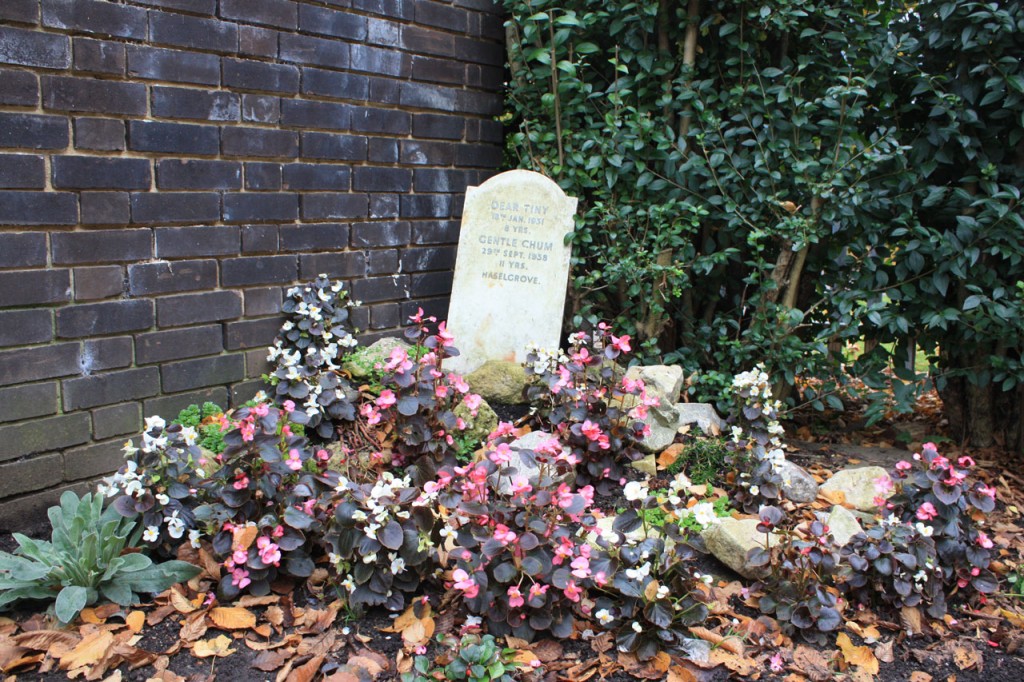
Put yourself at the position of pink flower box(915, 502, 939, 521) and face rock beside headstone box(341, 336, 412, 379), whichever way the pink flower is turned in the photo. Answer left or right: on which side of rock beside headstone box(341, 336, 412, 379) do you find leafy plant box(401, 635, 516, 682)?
left

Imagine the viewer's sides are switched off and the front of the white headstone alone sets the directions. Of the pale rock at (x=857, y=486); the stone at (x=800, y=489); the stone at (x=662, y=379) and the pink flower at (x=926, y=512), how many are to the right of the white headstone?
0

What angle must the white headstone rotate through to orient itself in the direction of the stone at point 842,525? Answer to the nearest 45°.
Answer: approximately 45° to its left

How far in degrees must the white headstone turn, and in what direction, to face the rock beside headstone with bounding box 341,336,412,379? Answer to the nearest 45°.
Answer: approximately 45° to its right

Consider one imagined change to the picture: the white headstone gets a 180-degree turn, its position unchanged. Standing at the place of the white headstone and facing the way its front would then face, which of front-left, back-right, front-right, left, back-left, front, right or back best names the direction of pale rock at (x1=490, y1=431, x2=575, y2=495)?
back

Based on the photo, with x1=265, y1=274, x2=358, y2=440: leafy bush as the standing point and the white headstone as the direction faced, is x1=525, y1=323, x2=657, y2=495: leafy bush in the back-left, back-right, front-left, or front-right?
front-right

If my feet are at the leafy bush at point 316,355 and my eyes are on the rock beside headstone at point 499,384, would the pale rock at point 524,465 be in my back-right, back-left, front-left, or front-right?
front-right

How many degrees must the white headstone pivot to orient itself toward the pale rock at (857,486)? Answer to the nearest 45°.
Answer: approximately 45° to its left

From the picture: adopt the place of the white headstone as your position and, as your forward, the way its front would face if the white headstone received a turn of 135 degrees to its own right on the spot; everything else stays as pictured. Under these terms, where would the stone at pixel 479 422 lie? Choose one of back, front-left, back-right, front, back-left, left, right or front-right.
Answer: back-left

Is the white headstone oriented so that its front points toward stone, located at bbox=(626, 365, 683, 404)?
no

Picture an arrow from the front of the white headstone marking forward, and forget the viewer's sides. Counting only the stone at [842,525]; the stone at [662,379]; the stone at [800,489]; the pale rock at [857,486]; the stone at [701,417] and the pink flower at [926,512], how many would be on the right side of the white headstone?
0

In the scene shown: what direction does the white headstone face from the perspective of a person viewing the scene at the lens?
facing the viewer

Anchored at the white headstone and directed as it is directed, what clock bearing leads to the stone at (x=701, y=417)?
The stone is roughly at 10 o'clock from the white headstone.

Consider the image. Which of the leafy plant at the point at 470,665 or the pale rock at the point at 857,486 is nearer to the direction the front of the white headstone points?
the leafy plant

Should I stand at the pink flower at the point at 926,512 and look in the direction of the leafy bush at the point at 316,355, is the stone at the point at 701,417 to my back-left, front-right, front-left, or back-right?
front-right

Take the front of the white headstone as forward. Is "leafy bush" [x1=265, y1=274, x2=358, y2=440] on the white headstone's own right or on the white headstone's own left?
on the white headstone's own right

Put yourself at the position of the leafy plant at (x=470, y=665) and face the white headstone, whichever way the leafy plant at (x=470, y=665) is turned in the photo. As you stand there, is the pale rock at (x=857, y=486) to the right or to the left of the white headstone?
right

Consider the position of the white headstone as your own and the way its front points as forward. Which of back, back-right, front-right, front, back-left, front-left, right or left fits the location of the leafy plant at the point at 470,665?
front
